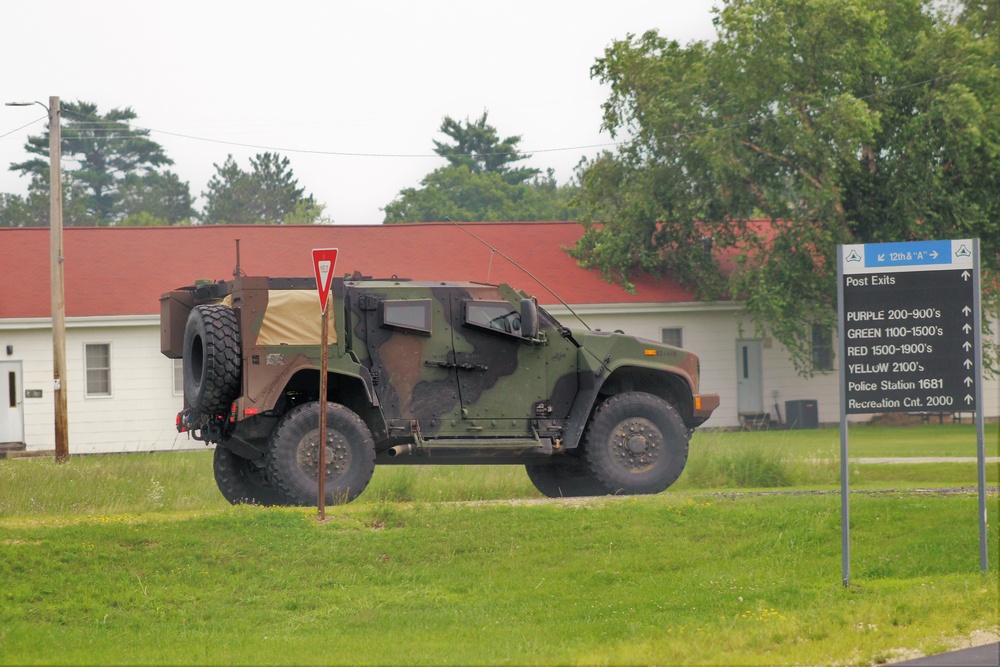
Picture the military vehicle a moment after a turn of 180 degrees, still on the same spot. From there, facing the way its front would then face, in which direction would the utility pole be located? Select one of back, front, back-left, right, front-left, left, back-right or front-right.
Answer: front-right

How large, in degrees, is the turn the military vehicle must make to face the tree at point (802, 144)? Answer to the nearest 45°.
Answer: approximately 45° to its left

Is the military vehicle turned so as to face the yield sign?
no

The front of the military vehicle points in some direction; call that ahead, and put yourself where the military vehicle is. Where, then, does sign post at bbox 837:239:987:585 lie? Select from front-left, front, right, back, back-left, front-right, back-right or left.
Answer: front-right

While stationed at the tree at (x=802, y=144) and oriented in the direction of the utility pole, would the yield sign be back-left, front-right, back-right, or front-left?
front-left

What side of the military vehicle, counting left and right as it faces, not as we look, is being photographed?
right

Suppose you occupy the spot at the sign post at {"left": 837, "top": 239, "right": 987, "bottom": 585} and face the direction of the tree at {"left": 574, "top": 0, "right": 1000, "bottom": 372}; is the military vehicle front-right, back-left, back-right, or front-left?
front-left
